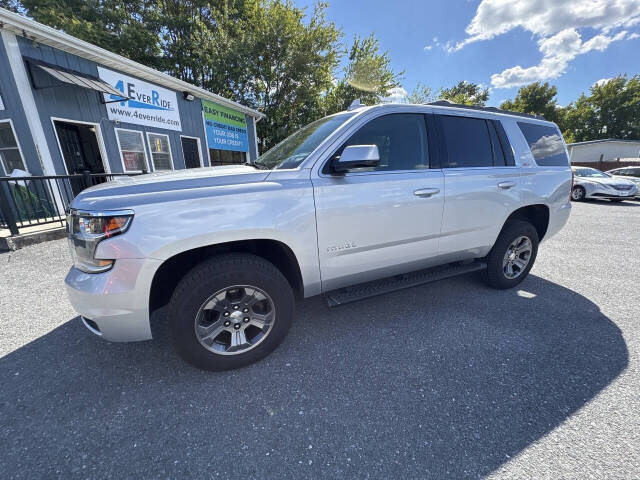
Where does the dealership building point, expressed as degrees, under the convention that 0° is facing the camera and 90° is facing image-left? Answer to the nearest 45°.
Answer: approximately 315°

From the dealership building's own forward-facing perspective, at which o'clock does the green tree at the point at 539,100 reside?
The green tree is roughly at 10 o'clock from the dealership building.

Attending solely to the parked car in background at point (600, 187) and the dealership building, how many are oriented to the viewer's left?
0

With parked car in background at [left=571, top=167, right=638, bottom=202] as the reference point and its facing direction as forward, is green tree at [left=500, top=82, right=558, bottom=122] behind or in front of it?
behind

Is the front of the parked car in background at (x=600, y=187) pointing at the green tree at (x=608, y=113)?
no

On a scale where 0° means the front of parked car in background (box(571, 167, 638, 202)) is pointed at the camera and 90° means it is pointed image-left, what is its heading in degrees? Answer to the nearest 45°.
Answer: approximately 315°

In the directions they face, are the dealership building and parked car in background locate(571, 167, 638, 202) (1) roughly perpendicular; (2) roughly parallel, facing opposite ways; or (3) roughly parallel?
roughly perpendicular

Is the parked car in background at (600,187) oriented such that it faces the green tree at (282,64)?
no

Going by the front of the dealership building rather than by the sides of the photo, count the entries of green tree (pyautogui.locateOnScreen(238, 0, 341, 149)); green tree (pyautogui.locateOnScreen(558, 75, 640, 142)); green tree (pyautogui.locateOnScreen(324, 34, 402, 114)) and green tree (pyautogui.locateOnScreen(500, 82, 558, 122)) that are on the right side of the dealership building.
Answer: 0

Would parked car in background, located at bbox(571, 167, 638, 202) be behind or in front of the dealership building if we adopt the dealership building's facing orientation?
in front

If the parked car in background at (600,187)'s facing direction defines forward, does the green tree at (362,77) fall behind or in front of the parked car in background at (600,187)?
behind

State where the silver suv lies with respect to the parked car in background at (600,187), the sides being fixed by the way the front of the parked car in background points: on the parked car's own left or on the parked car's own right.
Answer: on the parked car's own right

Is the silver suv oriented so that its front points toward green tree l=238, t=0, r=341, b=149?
no

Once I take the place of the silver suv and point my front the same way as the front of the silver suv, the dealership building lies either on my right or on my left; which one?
on my right
